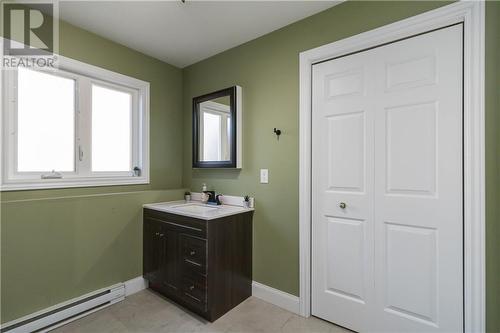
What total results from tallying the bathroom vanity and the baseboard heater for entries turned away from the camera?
0

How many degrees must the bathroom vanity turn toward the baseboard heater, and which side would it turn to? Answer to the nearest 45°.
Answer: approximately 45° to its right

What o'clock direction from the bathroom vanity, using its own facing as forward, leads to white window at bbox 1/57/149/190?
The white window is roughly at 2 o'clock from the bathroom vanity.

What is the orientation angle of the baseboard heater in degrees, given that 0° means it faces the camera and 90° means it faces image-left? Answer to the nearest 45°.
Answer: approximately 315°

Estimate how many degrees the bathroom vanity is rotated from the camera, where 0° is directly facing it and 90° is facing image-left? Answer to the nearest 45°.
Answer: approximately 45°

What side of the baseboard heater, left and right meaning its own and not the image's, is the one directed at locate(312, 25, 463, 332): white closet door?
front

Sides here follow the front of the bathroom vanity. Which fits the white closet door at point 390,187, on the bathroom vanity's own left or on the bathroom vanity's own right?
on the bathroom vanity's own left

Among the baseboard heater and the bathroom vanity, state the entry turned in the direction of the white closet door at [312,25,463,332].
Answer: the baseboard heater
